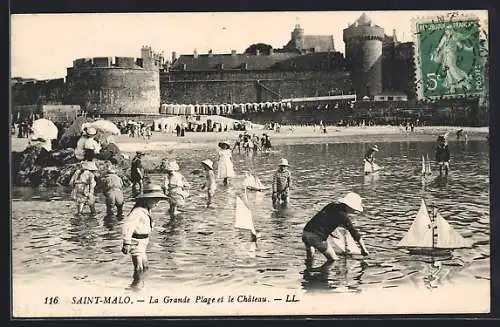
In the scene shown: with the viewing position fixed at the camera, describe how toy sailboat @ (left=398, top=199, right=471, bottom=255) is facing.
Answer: facing to the right of the viewer

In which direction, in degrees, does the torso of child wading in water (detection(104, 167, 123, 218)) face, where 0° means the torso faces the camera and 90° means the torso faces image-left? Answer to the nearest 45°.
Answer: approximately 180°
